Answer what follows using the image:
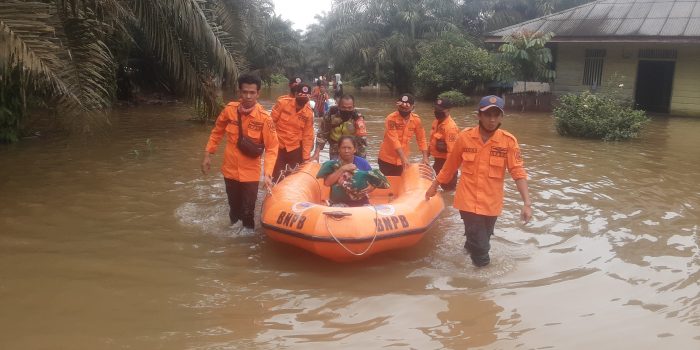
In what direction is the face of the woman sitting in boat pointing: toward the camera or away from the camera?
toward the camera

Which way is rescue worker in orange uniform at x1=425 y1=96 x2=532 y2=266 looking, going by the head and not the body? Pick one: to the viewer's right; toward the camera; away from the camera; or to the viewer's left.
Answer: toward the camera

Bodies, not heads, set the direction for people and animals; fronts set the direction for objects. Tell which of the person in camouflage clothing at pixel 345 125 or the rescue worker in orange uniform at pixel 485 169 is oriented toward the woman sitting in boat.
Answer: the person in camouflage clothing at pixel 345 125

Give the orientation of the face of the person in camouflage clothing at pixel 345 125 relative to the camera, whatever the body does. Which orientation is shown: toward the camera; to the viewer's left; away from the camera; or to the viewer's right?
toward the camera

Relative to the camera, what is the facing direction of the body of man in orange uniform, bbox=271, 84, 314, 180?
toward the camera

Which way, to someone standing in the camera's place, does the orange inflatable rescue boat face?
facing the viewer

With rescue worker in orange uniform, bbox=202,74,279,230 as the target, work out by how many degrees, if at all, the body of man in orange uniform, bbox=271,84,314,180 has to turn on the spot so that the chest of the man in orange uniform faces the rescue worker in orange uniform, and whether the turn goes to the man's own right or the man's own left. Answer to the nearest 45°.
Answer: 0° — they already face them

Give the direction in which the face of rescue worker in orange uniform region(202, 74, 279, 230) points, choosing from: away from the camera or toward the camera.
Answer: toward the camera

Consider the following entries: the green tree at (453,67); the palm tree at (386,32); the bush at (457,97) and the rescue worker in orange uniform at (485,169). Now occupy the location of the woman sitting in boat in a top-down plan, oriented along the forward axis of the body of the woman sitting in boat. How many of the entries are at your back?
3

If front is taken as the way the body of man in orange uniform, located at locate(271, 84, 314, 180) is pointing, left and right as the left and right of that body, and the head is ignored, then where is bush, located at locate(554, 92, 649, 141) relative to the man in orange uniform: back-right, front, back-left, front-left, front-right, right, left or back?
back-left

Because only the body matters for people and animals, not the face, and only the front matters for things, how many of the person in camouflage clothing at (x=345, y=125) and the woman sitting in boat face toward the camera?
2

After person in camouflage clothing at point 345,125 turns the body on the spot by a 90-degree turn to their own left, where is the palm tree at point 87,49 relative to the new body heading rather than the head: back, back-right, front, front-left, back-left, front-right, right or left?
back

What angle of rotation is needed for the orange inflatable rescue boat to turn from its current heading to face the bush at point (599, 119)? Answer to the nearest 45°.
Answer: approximately 135° to its left

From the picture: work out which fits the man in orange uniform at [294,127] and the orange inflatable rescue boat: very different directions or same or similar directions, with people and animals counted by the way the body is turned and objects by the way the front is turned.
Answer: same or similar directions

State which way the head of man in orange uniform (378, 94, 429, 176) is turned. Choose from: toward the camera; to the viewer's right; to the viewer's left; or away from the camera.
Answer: toward the camera

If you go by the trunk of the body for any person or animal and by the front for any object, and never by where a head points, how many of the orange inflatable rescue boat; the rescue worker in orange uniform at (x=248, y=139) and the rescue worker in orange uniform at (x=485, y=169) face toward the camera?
3

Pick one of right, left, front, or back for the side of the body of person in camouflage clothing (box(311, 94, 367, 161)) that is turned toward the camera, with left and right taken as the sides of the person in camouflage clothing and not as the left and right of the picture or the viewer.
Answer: front
